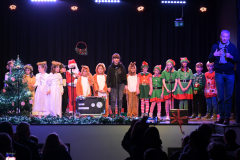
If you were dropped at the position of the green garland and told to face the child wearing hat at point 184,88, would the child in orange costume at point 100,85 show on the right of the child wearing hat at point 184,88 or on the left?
left

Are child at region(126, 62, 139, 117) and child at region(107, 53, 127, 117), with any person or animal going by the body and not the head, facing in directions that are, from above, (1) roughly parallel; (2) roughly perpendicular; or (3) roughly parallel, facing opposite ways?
roughly parallel

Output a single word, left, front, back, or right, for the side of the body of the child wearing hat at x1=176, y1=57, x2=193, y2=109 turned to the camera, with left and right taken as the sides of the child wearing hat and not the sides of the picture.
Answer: front

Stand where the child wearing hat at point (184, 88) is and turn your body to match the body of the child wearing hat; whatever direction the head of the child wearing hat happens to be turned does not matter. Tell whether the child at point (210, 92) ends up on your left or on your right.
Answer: on your left

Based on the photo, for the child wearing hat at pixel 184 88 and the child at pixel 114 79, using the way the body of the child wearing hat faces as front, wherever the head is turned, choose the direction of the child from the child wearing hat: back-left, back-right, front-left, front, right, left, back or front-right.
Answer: right

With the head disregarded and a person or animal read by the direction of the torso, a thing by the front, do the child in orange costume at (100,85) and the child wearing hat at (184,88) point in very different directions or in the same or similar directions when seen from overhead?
same or similar directions

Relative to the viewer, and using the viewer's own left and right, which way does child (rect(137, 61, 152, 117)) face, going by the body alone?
facing the viewer

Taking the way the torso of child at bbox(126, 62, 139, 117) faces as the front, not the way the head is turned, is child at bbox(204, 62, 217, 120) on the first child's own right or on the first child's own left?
on the first child's own left

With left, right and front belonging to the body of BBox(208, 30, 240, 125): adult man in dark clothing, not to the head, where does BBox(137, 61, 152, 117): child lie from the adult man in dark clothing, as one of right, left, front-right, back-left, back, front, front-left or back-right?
back-right
